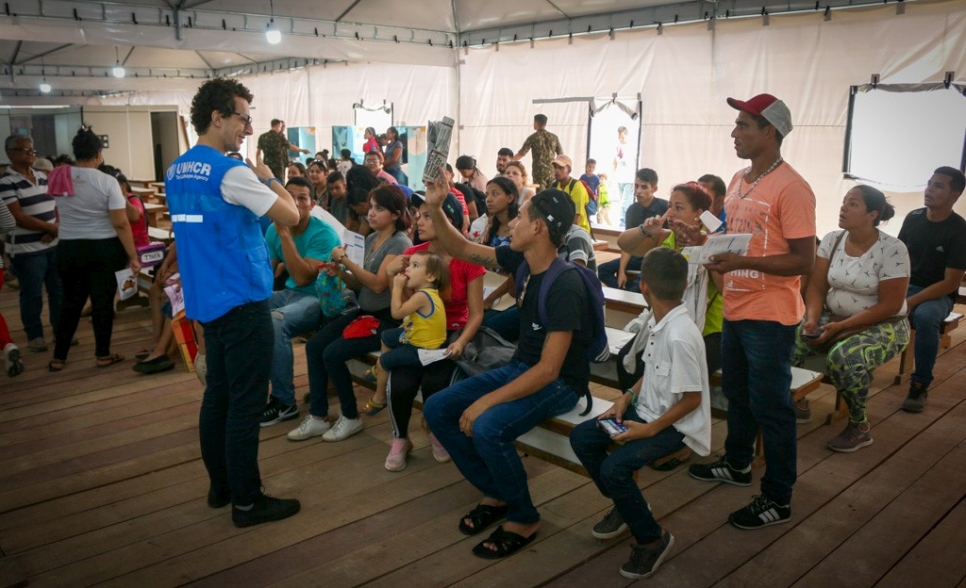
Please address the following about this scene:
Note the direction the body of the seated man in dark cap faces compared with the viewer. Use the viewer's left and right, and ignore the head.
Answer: facing the viewer and to the left of the viewer

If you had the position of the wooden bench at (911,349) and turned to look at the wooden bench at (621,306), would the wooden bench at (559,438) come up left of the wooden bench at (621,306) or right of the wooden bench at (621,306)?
left

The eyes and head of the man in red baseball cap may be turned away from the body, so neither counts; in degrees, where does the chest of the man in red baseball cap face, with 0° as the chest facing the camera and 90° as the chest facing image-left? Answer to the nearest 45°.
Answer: approximately 45°

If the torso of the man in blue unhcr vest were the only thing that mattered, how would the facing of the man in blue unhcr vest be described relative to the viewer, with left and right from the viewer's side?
facing away from the viewer and to the right of the viewer

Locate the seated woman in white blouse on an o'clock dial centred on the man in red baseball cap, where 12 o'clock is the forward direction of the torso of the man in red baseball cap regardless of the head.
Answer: The seated woman in white blouse is roughly at 5 o'clock from the man in red baseball cap.

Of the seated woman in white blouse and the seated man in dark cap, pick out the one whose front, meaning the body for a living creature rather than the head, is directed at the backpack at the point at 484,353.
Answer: the seated woman in white blouse

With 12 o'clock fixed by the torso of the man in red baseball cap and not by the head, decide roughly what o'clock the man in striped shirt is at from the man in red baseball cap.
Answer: The man in striped shirt is roughly at 2 o'clock from the man in red baseball cap.

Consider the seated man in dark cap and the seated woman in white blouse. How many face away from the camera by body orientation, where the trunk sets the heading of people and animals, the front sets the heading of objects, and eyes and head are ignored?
0

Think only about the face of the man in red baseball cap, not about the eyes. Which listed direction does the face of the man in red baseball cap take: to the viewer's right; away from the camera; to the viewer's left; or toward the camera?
to the viewer's left

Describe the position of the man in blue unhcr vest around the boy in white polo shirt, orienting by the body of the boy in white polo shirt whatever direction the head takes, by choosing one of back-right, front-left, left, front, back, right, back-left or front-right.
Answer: front-right

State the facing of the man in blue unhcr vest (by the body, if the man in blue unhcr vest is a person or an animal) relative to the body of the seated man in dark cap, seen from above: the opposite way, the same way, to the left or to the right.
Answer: the opposite way

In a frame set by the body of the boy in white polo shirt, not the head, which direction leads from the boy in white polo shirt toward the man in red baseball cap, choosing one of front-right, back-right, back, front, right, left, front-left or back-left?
back

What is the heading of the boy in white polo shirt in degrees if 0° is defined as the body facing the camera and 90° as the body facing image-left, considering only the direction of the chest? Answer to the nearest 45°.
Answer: approximately 45°

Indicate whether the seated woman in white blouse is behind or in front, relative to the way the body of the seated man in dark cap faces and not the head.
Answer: behind

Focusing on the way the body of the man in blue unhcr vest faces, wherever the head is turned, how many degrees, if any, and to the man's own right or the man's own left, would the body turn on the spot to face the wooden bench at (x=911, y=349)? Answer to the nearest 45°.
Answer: approximately 45° to the man's own right

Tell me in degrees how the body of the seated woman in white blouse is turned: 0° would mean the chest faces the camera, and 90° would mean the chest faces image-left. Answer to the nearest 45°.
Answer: approximately 45°
